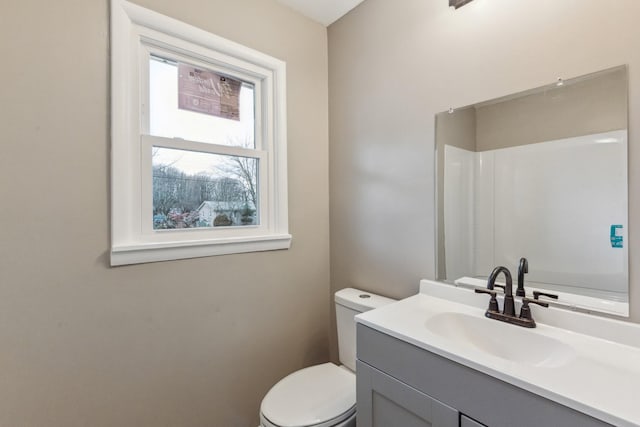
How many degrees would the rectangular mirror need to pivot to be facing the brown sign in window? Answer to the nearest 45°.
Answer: approximately 45° to its right

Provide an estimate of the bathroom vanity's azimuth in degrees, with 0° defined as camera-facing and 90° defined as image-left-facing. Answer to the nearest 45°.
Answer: approximately 45°

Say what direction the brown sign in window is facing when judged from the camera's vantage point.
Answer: facing the viewer and to the right of the viewer

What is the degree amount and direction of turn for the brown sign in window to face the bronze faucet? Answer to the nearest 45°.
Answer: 0° — it already faces it

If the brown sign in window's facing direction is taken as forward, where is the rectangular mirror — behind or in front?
in front

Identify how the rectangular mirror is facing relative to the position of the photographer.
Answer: facing the viewer and to the left of the viewer

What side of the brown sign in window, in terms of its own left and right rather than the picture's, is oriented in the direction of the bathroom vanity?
front

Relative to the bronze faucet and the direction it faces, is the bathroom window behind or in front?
in front
